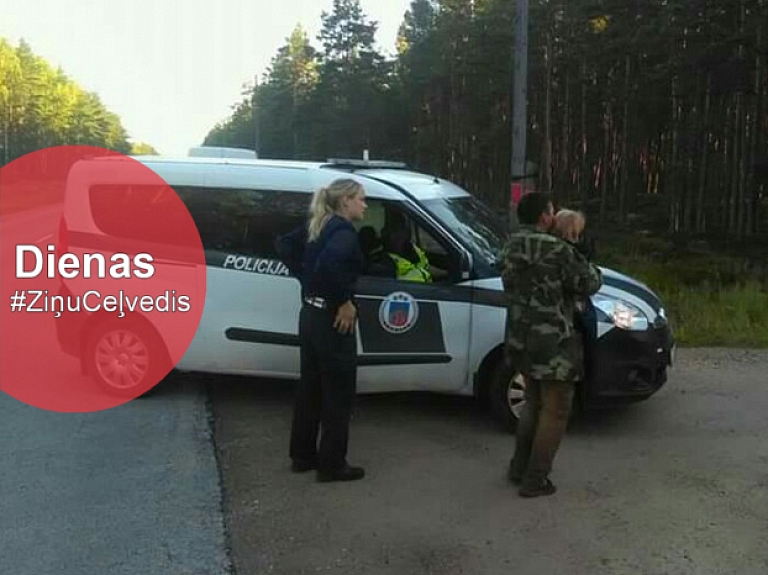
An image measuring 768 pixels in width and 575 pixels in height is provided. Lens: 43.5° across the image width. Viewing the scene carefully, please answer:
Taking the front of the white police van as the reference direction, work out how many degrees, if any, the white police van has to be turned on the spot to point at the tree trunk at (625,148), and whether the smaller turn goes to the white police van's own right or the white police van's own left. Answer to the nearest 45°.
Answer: approximately 135° to the white police van's own left

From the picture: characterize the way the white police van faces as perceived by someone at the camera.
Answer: facing the viewer and to the right of the viewer

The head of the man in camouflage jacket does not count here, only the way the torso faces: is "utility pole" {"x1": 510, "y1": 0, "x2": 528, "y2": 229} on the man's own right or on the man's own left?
on the man's own left

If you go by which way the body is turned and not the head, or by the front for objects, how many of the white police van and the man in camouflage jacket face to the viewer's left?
0

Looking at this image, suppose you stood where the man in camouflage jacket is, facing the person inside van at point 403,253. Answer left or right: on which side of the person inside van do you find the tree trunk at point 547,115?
right

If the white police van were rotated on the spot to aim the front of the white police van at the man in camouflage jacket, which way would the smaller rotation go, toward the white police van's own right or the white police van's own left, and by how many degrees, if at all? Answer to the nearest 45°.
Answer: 0° — it already faces them

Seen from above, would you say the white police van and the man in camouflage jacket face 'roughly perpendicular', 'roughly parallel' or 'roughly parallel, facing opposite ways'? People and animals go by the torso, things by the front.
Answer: roughly perpendicular

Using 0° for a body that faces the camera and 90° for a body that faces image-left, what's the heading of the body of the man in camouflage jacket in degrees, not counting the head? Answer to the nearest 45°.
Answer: approximately 225°

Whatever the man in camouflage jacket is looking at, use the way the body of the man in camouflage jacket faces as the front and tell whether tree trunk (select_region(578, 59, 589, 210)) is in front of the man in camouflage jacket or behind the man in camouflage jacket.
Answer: in front
